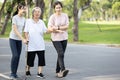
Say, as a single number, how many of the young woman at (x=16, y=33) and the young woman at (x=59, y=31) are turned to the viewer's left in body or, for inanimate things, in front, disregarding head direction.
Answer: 0

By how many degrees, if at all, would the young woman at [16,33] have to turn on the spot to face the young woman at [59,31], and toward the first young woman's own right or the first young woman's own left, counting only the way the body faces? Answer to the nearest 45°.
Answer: approximately 45° to the first young woman's own left

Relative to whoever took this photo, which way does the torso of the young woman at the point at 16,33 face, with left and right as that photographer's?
facing the viewer and to the right of the viewer

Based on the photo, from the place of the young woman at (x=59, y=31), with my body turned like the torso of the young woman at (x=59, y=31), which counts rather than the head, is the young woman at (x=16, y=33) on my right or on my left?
on my right

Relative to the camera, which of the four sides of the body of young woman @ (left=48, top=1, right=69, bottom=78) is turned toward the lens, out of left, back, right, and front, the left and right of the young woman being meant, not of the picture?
front
